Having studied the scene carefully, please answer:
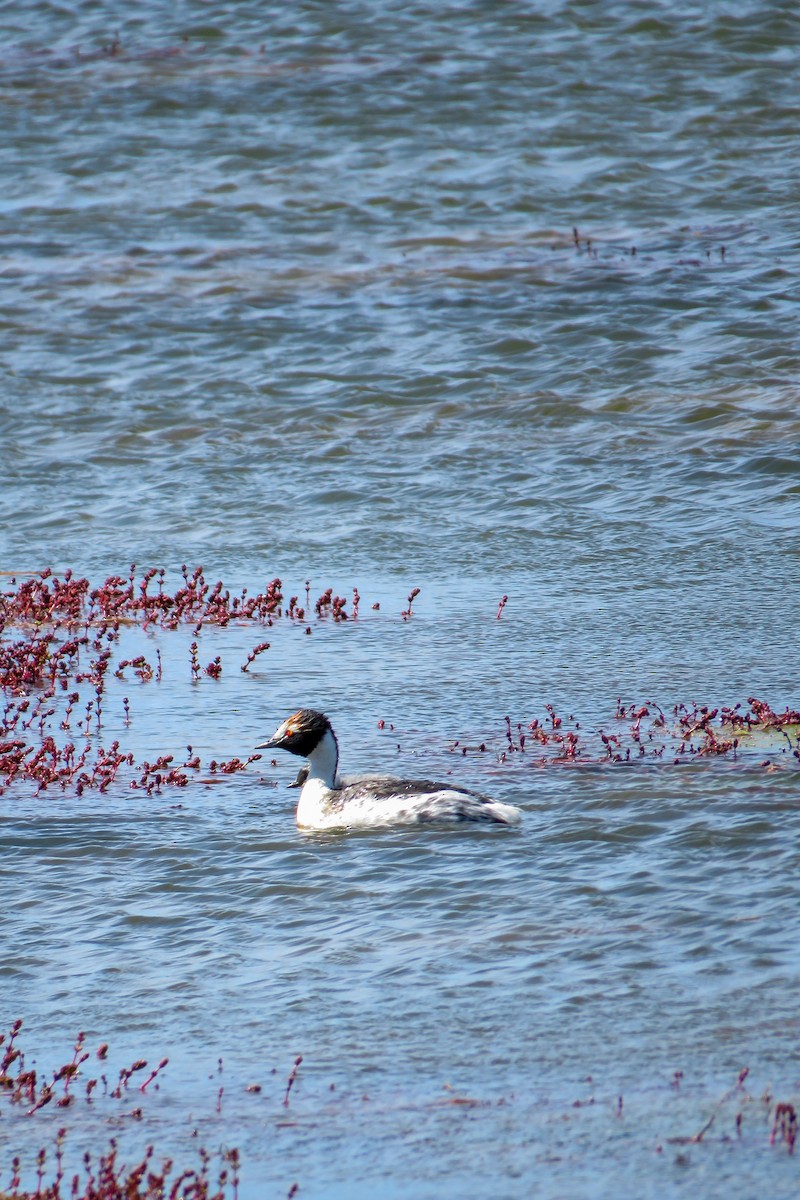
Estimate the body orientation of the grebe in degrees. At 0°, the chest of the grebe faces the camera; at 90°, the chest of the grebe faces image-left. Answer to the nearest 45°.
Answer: approximately 90°
